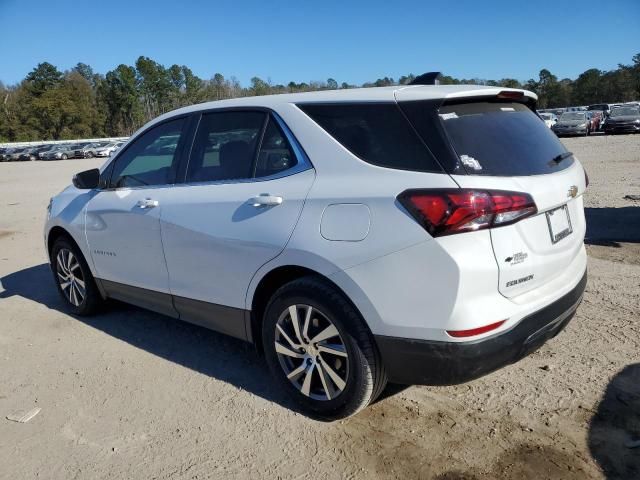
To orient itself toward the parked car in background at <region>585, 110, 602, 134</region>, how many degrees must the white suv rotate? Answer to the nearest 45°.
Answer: approximately 90° to its right

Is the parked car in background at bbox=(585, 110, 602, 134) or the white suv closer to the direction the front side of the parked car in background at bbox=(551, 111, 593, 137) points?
the white suv

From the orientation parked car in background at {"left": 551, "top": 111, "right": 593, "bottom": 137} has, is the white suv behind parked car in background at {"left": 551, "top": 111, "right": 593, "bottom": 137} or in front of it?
in front

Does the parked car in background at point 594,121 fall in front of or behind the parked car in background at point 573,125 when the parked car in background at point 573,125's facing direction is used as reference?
behind

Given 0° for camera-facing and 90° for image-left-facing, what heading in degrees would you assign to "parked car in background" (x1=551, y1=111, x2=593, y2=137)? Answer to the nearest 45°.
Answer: approximately 45°

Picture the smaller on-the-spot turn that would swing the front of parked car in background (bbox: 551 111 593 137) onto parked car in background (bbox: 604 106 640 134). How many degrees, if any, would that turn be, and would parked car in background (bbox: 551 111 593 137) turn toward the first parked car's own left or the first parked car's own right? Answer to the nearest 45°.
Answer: approximately 135° to the first parked car's own left

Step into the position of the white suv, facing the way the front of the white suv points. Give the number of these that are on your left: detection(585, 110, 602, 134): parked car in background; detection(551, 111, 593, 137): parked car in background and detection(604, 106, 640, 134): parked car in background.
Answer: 0

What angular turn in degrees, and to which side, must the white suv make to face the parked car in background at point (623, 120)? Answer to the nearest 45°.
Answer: approximately 90° to its right

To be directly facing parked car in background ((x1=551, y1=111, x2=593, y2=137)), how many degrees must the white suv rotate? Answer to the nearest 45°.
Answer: approximately 90° to its right

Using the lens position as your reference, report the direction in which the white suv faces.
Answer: facing away from the viewer and to the left of the viewer

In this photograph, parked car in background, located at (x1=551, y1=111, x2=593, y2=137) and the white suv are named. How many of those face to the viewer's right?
0
